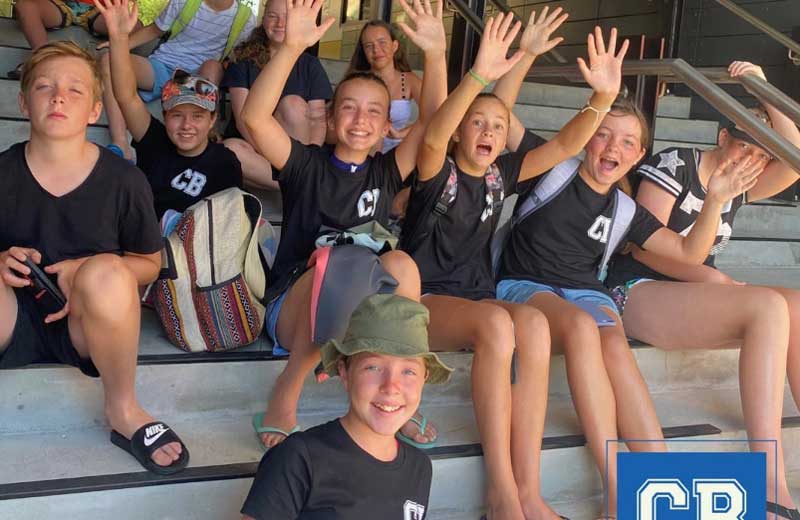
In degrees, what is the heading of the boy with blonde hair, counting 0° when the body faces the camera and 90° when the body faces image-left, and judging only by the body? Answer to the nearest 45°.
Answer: approximately 0°

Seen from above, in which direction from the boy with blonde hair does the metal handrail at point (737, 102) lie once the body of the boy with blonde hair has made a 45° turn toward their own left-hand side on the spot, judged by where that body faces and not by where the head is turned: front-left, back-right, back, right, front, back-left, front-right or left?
front-left

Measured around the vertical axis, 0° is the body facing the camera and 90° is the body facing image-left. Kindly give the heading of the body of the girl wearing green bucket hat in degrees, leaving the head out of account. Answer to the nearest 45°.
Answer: approximately 315°

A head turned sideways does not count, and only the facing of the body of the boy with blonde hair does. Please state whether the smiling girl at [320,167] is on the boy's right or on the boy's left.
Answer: on the boy's left

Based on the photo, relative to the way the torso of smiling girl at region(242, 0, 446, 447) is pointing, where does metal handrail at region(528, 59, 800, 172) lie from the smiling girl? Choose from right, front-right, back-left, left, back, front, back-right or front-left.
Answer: left

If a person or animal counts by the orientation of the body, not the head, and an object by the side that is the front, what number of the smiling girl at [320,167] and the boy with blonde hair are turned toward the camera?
2

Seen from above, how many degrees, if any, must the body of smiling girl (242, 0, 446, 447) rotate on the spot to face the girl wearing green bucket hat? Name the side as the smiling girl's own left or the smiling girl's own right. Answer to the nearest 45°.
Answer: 0° — they already face them

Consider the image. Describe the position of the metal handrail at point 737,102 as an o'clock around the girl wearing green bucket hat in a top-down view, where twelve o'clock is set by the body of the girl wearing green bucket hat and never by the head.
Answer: The metal handrail is roughly at 9 o'clock from the girl wearing green bucket hat.

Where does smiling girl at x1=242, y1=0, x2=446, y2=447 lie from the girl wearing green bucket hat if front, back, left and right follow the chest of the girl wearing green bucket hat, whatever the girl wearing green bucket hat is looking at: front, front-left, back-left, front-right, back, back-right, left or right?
back-left

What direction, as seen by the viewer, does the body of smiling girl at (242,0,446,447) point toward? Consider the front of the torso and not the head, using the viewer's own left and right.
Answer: facing the viewer

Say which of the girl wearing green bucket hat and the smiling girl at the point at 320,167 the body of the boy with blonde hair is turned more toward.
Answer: the girl wearing green bucket hat
